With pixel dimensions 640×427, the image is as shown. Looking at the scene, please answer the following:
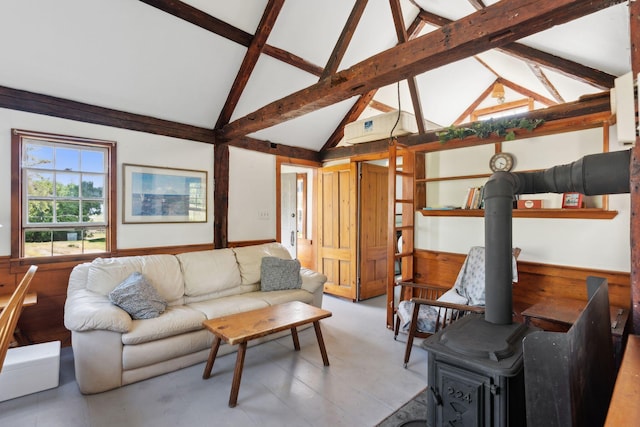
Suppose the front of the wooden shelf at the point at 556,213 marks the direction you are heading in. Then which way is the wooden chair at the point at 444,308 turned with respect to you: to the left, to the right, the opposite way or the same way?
to the right

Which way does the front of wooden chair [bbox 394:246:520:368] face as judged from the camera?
facing to the left of the viewer

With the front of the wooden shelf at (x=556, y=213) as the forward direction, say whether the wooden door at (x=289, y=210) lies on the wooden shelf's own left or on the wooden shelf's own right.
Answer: on the wooden shelf's own right

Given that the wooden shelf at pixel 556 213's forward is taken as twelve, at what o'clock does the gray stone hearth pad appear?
The gray stone hearth pad is roughly at 1 o'clock from the wooden shelf.

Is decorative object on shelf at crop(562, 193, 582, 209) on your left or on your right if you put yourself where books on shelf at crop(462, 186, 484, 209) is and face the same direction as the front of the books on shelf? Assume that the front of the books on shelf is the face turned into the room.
on your left

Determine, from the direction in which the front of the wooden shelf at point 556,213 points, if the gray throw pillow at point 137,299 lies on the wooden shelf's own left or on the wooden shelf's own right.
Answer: on the wooden shelf's own right

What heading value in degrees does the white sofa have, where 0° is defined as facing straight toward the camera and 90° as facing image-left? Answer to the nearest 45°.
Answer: approximately 315°
